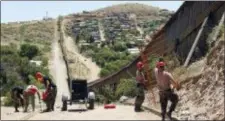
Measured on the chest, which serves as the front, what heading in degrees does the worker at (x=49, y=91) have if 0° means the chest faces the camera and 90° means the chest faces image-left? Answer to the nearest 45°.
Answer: approximately 90°
